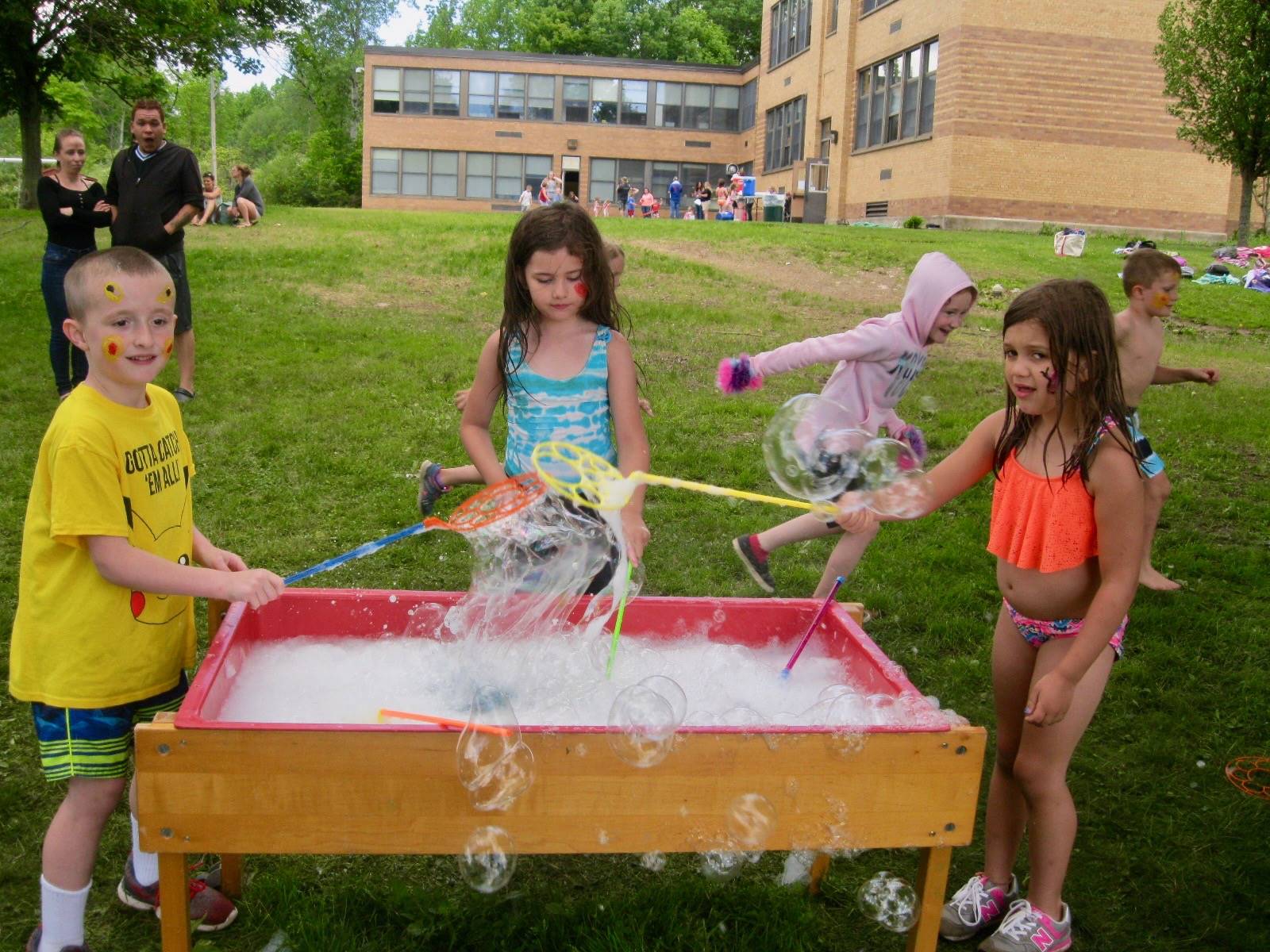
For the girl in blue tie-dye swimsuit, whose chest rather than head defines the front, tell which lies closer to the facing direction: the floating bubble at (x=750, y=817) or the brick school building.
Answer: the floating bubble

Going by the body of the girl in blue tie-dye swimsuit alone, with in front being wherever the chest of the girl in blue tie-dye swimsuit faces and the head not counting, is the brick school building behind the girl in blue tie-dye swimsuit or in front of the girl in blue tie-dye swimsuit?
behind

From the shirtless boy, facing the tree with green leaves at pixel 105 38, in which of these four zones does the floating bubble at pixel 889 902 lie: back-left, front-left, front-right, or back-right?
back-left

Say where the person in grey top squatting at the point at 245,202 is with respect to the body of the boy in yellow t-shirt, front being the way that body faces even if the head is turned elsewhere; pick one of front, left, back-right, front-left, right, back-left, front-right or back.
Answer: back-left

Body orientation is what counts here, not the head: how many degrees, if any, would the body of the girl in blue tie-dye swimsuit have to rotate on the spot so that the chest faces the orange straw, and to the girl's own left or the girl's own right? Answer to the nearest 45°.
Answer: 0° — they already face it

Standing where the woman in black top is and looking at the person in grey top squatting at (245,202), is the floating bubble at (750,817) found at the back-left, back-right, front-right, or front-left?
back-right

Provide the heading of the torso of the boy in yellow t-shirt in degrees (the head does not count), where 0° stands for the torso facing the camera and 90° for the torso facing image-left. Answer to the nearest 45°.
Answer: approximately 315°

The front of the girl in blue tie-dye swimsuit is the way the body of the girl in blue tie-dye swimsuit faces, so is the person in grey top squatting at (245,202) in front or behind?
behind

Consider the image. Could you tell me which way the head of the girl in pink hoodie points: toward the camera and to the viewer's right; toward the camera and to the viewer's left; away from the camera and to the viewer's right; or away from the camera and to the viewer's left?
toward the camera and to the viewer's right

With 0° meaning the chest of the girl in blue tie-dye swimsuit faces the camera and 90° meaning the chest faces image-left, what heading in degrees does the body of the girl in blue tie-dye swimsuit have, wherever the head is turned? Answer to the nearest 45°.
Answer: approximately 0°
